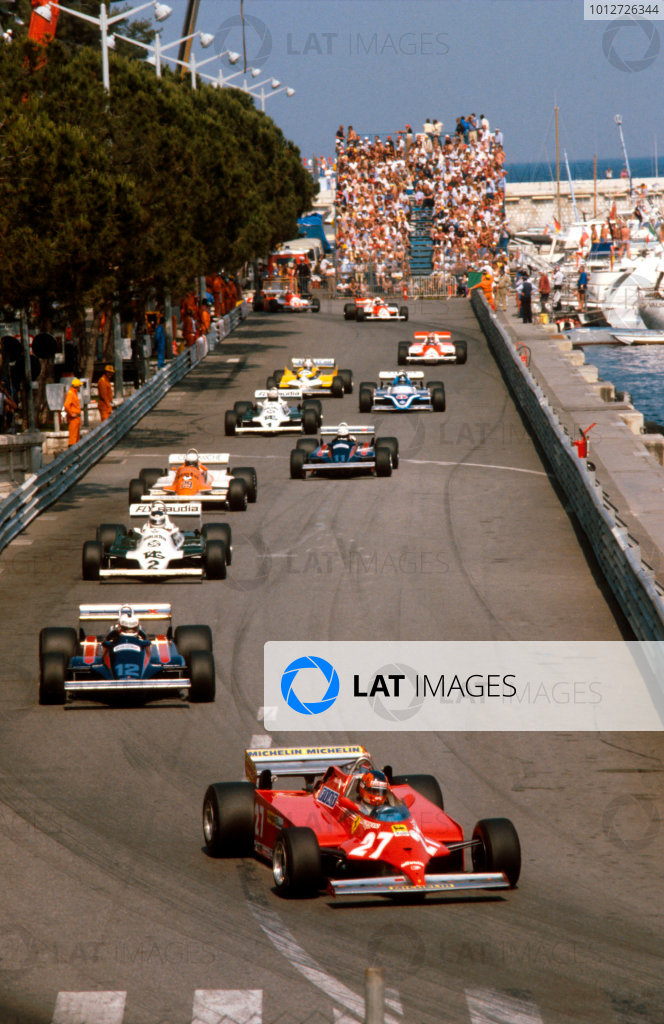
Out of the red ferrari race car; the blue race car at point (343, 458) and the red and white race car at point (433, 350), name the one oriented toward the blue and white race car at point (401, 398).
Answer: the red and white race car

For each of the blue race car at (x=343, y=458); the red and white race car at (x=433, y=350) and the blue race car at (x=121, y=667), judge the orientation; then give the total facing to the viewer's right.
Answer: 0

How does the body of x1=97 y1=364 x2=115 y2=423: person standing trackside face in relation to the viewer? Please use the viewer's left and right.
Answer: facing to the right of the viewer

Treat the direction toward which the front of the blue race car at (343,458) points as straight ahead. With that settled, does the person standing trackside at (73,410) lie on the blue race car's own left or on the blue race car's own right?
on the blue race car's own right

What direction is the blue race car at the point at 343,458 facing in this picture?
toward the camera

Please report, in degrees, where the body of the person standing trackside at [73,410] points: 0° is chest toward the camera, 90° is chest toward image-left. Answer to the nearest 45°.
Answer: approximately 270°

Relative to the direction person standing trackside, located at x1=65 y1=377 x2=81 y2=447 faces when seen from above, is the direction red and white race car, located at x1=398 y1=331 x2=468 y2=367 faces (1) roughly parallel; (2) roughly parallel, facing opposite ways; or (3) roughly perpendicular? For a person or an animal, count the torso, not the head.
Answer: roughly perpendicular

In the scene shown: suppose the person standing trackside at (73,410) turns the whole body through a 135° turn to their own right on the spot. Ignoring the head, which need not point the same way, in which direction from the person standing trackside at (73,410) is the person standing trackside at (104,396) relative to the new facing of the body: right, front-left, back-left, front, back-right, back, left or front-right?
back-right

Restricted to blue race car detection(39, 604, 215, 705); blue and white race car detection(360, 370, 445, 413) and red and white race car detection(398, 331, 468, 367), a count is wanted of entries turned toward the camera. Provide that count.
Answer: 3

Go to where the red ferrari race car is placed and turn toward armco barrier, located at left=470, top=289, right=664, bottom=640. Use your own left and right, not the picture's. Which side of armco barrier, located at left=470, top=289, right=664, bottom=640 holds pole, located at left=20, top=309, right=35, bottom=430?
left

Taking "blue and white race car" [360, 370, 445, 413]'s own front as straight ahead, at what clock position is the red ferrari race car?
The red ferrari race car is roughly at 12 o'clock from the blue and white race car.

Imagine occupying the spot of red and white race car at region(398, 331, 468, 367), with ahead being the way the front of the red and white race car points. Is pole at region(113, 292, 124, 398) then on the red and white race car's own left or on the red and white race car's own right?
on the red and white race car's own right

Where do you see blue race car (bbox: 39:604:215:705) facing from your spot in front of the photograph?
facing the viewer

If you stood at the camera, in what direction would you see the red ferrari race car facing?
facing the viewer and to the right of the viewer

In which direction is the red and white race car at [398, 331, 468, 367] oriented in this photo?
toward the camera

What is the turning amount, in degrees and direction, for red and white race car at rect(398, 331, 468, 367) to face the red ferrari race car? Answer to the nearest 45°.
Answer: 0° — it already faces it
